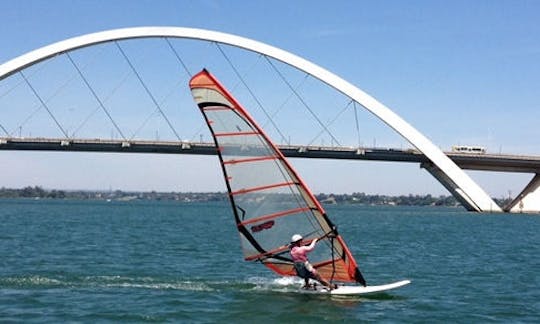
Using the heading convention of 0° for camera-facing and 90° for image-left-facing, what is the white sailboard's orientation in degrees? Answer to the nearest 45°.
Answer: approximately 270°

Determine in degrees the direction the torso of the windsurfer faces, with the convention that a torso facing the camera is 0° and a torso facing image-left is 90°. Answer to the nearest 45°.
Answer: approximately 225°
